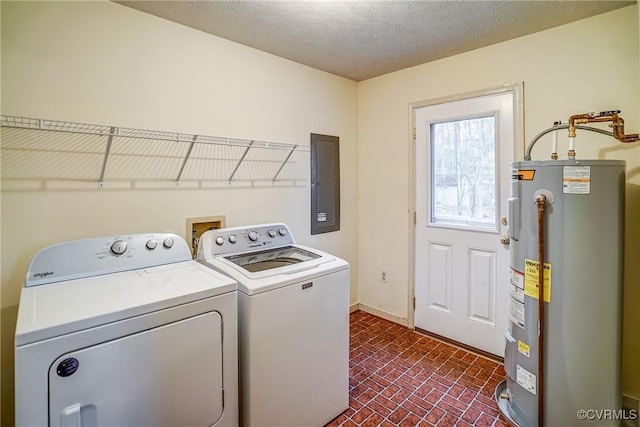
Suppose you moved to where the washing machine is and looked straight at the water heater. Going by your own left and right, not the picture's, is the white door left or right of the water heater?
left

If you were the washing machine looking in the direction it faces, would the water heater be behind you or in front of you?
in front

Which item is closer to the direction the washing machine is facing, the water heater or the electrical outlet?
the water heater

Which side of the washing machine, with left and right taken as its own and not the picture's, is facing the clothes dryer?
right

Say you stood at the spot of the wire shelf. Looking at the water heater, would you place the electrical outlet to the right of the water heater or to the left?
left

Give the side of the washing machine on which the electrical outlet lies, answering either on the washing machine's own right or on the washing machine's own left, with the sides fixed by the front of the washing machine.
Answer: on the washing machine's own left

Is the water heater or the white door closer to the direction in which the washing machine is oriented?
the water heater

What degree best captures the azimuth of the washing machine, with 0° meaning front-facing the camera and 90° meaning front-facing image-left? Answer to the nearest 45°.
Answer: approximately 315°

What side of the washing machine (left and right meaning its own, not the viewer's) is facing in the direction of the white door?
left
